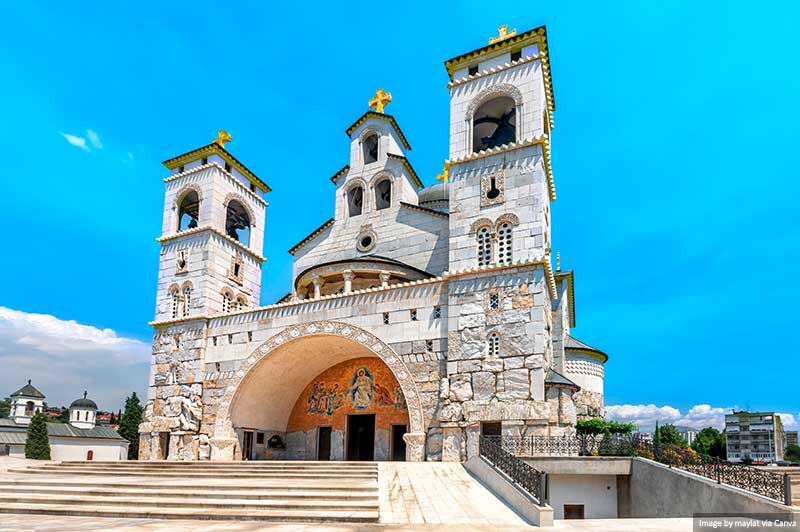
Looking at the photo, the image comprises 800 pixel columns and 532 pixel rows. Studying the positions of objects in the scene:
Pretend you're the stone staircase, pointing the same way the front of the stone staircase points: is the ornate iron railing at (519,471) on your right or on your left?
on your left

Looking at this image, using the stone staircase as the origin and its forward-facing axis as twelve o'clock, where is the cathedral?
The cathedral is roughly at 7 o'clock from the stone staircase.

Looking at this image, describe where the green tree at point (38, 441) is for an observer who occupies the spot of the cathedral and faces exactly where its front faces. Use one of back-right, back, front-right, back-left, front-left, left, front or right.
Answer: right

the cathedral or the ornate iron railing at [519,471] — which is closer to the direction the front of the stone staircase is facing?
the ornate iron railing

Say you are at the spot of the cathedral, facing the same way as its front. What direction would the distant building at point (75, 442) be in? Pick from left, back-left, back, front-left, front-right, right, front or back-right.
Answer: right

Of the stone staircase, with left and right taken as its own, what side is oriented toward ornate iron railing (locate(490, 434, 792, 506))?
left

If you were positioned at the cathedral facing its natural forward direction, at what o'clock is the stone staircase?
The stone staircase is roughly at 11 o'clock from the cathedral.

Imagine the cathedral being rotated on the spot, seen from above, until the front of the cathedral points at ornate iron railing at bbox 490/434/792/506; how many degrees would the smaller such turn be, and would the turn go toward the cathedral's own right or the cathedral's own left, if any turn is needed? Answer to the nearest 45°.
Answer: approximately 90° to the cathedral's own left

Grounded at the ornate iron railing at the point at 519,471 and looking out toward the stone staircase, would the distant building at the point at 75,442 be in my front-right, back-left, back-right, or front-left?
front-right

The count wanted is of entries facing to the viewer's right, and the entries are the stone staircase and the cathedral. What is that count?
0

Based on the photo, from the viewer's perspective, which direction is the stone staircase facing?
toward the camera

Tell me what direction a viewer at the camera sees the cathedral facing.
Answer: facing the viewer and to the left of the viewer
